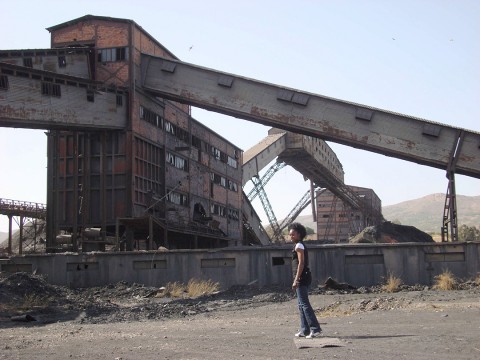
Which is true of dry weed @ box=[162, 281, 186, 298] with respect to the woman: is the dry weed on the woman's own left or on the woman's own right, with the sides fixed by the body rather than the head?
on the woman's own right

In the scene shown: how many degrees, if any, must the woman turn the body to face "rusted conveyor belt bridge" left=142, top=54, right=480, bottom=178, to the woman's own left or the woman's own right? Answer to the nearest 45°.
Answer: approximately 90° to the woman's own right

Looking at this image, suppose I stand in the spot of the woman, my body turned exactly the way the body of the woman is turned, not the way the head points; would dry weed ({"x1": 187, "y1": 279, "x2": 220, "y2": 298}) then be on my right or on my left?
on my right

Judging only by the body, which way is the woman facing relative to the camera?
to the viewer's left
